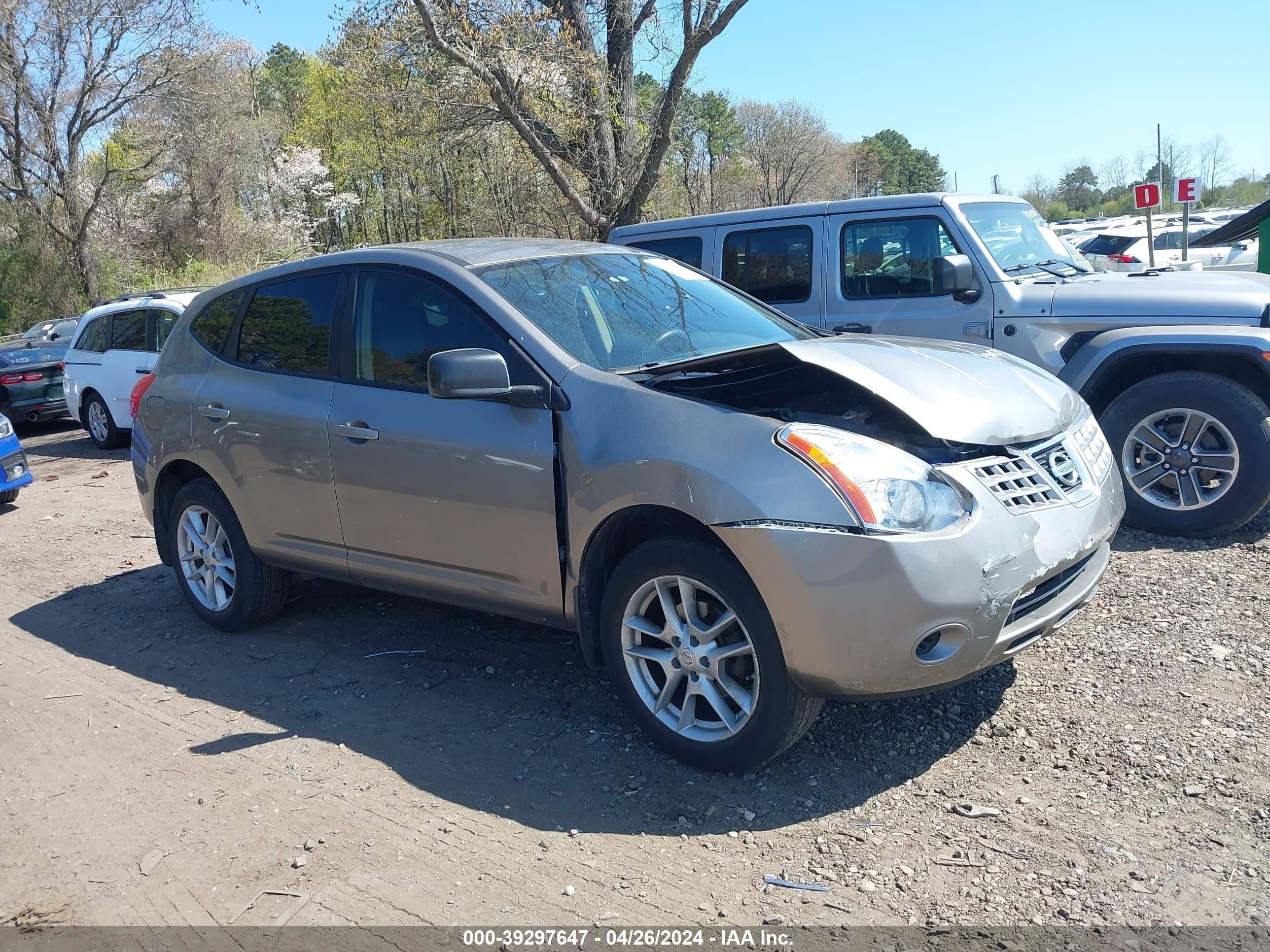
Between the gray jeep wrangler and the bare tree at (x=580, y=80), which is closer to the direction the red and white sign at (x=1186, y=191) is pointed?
the gray jeep wrangler

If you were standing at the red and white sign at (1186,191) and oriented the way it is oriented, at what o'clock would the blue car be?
The blue car is roughly at 1 o'clock from the red and white sign.

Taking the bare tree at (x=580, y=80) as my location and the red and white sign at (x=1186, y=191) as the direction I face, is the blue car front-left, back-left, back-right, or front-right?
back-right

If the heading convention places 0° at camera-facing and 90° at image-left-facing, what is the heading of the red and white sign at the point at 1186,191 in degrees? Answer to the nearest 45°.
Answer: approximately 0°

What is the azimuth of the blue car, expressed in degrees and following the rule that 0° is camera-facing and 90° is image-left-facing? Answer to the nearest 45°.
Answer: approximately 315°

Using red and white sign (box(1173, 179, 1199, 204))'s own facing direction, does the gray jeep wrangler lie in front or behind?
in front
